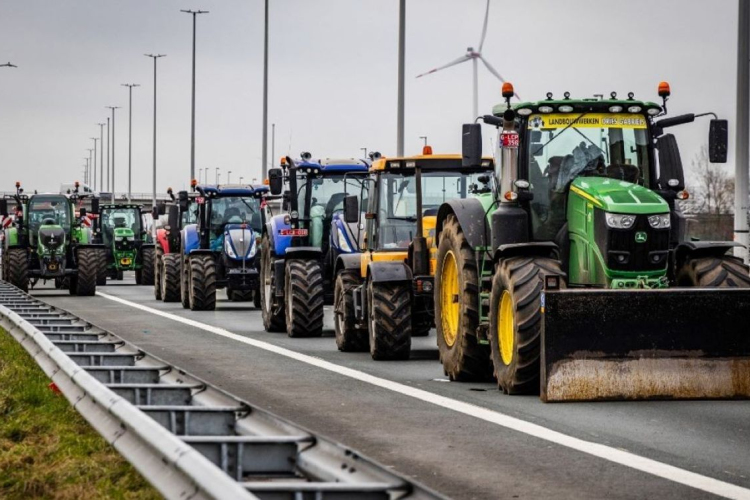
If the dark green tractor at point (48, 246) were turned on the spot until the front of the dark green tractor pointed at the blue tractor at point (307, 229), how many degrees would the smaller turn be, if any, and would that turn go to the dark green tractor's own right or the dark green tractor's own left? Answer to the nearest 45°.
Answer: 0° — it already faces it

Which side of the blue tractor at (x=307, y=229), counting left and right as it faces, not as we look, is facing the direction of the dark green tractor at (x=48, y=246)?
back

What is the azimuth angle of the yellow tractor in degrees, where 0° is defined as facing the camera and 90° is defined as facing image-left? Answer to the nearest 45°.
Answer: approximately 315°
